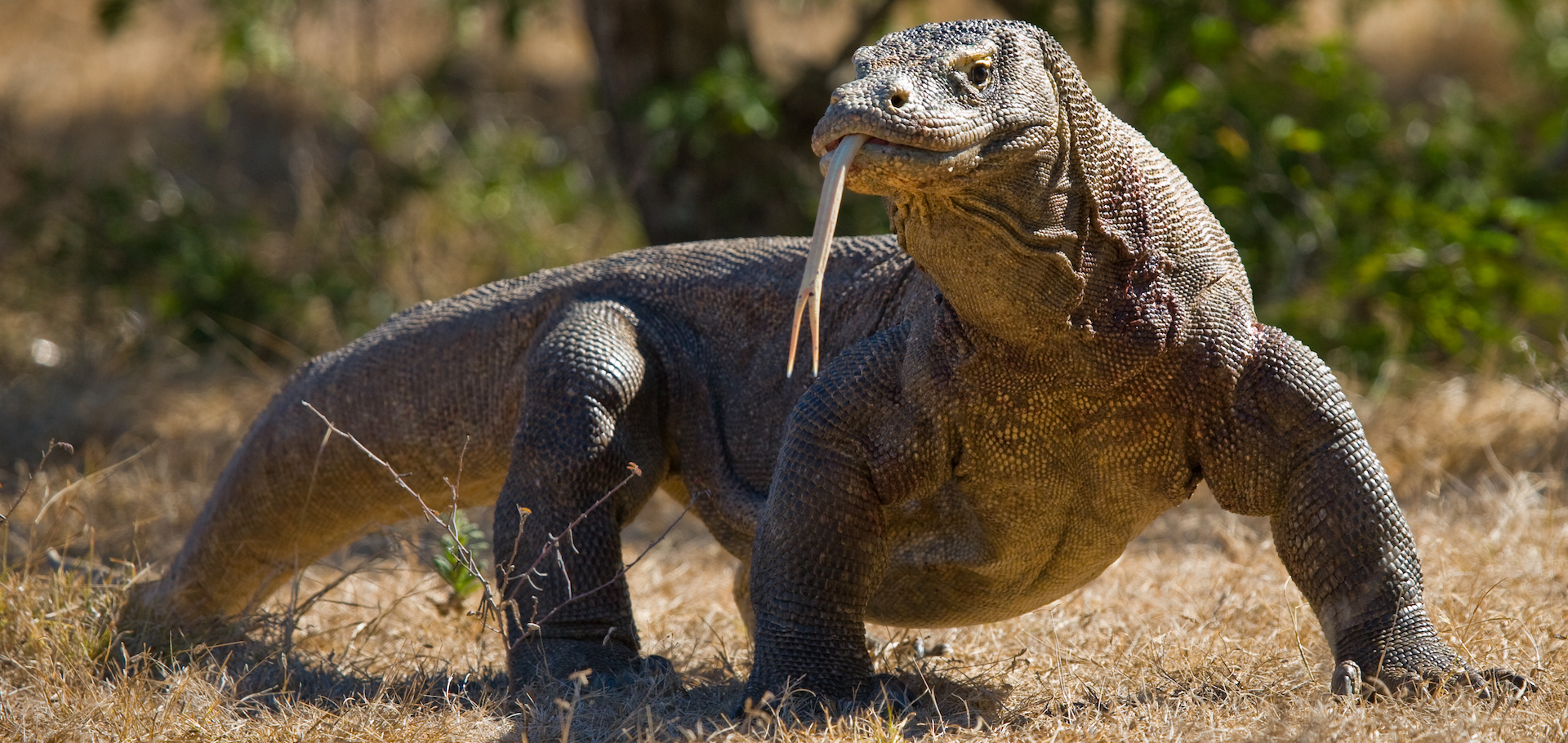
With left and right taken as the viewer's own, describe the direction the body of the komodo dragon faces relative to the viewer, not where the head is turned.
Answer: facing the viewer and to the right of the viewer

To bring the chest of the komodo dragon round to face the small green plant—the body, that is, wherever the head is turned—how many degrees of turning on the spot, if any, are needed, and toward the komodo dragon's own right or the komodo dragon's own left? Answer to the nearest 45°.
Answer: approximately 180°
